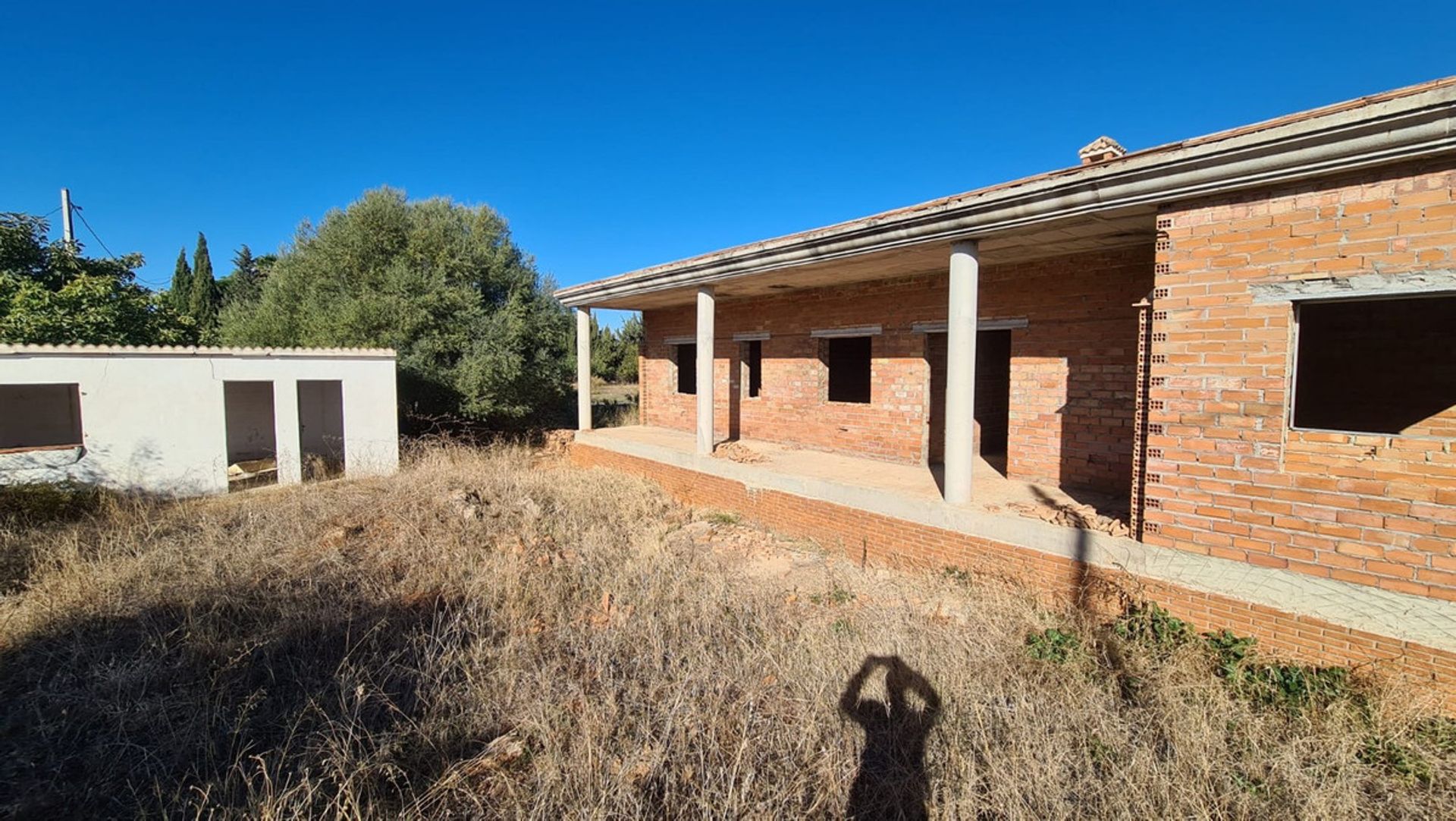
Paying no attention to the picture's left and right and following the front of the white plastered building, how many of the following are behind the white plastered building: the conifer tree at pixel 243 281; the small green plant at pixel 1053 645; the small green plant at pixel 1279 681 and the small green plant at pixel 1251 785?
1

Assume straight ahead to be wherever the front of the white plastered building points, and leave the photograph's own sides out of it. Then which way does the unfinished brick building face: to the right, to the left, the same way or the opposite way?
to the right

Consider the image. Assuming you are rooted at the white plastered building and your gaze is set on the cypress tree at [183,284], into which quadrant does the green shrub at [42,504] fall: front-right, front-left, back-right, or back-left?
back-left

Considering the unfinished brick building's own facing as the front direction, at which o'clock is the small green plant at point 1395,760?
The small green plant is roughly at 10 o'clock from the unfinished brick building.

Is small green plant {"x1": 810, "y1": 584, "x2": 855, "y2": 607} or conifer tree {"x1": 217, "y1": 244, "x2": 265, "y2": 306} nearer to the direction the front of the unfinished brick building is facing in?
the small green plant

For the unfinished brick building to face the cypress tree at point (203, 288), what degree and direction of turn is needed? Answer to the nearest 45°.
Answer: approximately 45° to its right

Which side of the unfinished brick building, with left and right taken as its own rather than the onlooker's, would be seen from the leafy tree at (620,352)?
right

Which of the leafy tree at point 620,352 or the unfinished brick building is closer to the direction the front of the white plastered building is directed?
the unfinished brick building

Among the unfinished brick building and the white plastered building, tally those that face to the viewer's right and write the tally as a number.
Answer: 0

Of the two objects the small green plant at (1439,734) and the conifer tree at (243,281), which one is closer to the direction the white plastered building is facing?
the small green plant

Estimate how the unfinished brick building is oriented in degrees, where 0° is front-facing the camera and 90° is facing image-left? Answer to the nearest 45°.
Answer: approximately 45°

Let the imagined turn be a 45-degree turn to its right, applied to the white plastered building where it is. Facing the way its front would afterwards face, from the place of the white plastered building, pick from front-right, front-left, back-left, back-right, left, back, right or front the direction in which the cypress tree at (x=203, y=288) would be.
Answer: back-right
